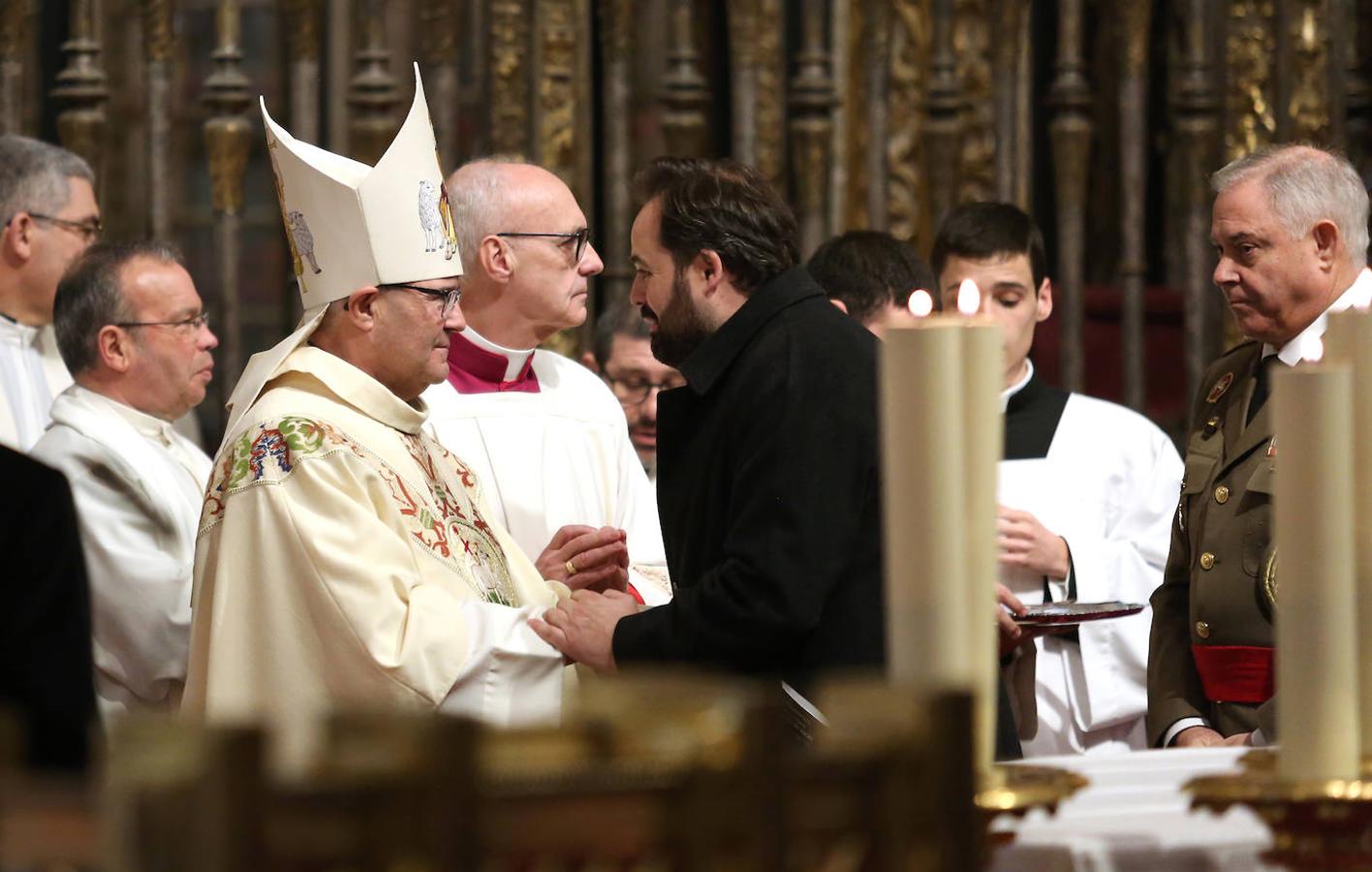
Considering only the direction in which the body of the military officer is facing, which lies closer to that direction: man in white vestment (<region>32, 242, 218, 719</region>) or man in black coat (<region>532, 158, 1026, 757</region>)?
the man in black coat

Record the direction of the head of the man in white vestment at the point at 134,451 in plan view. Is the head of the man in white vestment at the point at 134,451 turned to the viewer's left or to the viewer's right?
to the viewer's right

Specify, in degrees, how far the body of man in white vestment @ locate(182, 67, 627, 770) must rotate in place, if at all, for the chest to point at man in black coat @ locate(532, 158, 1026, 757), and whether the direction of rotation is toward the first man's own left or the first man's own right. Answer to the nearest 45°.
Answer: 0° — they already face them

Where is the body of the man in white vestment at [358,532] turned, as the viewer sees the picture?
to the viewer's right

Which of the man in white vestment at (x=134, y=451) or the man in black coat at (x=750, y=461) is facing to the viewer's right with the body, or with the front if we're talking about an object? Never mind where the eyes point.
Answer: the man in white vestment

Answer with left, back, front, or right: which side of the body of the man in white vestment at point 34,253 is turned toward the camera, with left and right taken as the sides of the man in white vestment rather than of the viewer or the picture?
right

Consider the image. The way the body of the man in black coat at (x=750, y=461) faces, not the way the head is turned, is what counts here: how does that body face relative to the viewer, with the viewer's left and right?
facing to the left of the viewer

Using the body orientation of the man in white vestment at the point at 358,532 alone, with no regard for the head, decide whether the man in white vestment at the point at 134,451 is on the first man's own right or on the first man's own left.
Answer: on the first man's own left

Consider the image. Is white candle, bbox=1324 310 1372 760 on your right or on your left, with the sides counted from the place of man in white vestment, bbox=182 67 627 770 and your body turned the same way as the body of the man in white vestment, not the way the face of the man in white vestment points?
on your right

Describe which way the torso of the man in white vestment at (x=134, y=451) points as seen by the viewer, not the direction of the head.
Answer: to the viewer's right

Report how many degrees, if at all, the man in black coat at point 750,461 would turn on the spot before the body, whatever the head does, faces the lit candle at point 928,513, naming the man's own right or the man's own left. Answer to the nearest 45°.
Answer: approximately 90° to the man's own left

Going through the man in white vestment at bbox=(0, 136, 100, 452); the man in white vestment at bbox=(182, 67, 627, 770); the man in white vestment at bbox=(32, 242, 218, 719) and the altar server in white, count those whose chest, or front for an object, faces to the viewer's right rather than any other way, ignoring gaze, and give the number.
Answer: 3

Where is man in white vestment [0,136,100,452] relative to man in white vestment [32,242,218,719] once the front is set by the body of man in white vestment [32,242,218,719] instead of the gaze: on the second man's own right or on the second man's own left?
on the second man's own left

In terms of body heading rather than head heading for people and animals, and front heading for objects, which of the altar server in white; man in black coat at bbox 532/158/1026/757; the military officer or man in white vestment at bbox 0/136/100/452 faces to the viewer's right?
the man in white vestment

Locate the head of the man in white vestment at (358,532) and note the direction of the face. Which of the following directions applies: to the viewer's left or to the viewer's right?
to the viewer's right

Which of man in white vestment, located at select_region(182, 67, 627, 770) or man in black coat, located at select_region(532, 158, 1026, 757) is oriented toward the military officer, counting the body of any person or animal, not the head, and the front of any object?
the man in white vestment
